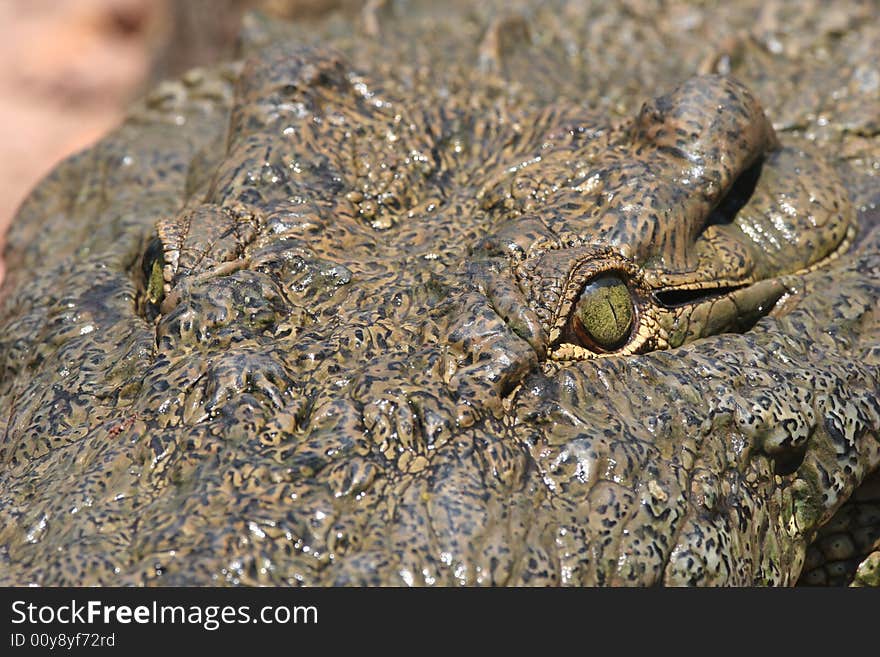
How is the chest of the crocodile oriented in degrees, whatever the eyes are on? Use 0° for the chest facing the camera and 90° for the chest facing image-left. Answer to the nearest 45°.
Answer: approximately 45°
